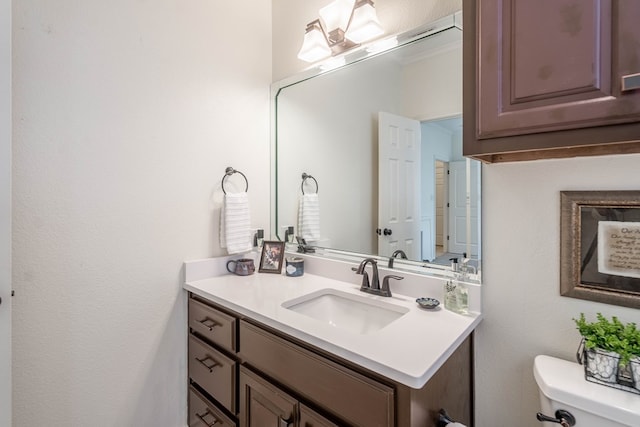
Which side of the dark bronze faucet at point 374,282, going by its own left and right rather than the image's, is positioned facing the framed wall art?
left

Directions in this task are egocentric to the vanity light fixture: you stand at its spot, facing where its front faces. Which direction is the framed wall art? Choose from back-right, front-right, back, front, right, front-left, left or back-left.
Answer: left

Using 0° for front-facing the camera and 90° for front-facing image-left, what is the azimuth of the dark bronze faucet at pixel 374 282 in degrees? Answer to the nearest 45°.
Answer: approximately 45°

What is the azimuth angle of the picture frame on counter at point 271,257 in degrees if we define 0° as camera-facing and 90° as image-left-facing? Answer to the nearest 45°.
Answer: approximately 0°
